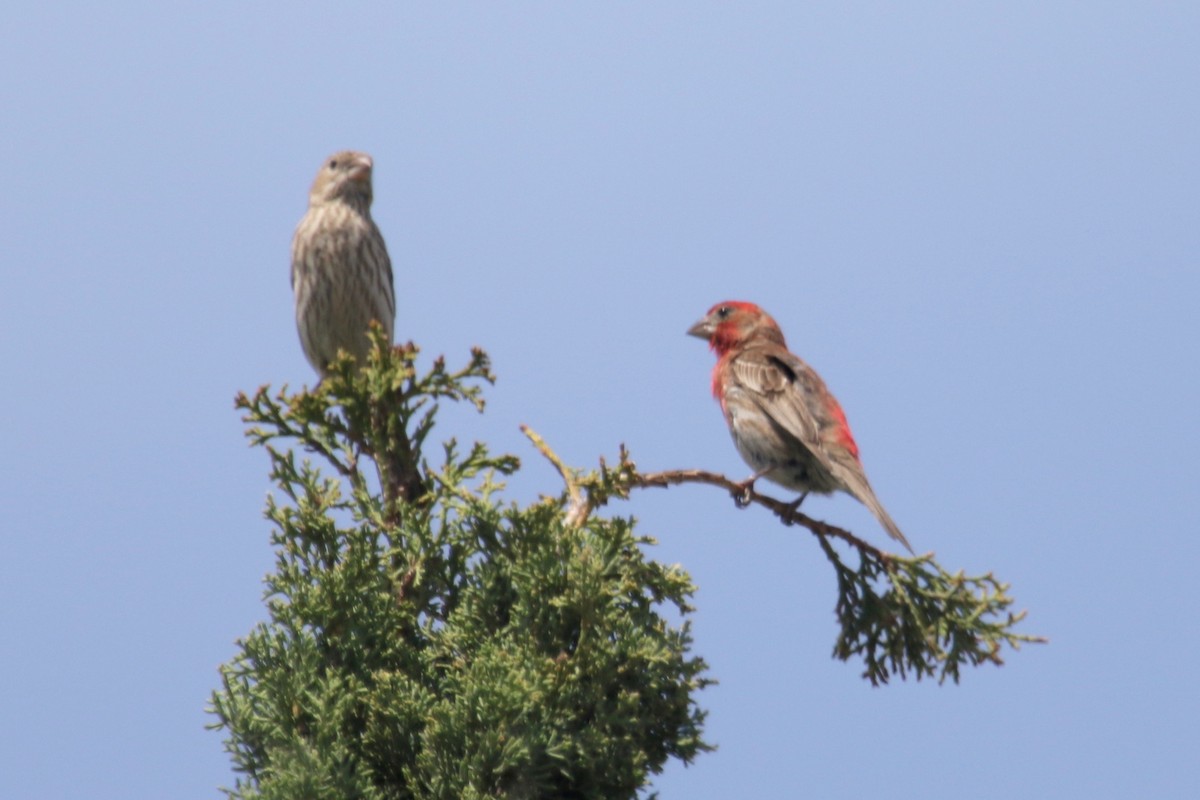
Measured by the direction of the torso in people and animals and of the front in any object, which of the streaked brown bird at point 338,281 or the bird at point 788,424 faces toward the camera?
the streaked brown bird

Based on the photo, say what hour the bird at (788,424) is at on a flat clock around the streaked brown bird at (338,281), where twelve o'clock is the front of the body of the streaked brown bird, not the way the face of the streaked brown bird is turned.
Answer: The bird is roughly at 10 o'clock from the streaked brown bird.

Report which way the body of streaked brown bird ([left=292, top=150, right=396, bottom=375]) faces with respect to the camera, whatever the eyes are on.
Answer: toward the camera

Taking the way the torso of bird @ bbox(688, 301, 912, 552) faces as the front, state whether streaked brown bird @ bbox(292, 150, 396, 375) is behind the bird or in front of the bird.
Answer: in front

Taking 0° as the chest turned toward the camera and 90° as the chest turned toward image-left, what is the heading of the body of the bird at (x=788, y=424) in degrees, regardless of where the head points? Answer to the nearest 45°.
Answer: approximately 90°

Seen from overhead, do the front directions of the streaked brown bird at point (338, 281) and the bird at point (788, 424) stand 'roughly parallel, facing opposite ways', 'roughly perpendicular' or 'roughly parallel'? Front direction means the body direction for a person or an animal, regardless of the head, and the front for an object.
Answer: roughly perpendicular
